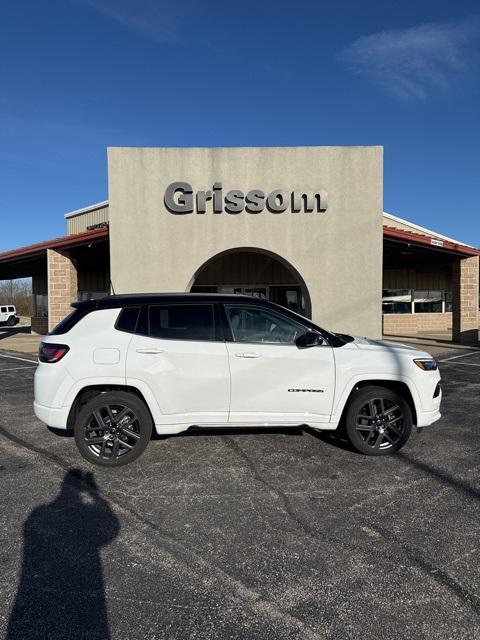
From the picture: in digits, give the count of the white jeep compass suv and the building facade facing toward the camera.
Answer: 1

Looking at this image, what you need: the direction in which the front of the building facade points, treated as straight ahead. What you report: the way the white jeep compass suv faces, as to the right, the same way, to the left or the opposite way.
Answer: to the left

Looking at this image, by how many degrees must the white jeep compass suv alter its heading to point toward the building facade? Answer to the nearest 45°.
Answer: approximately 90° to its left

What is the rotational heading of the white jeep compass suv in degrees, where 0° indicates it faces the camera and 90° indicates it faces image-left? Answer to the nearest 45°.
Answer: approximately 270°

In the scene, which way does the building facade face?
toward the camera

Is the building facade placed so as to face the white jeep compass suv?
yes
